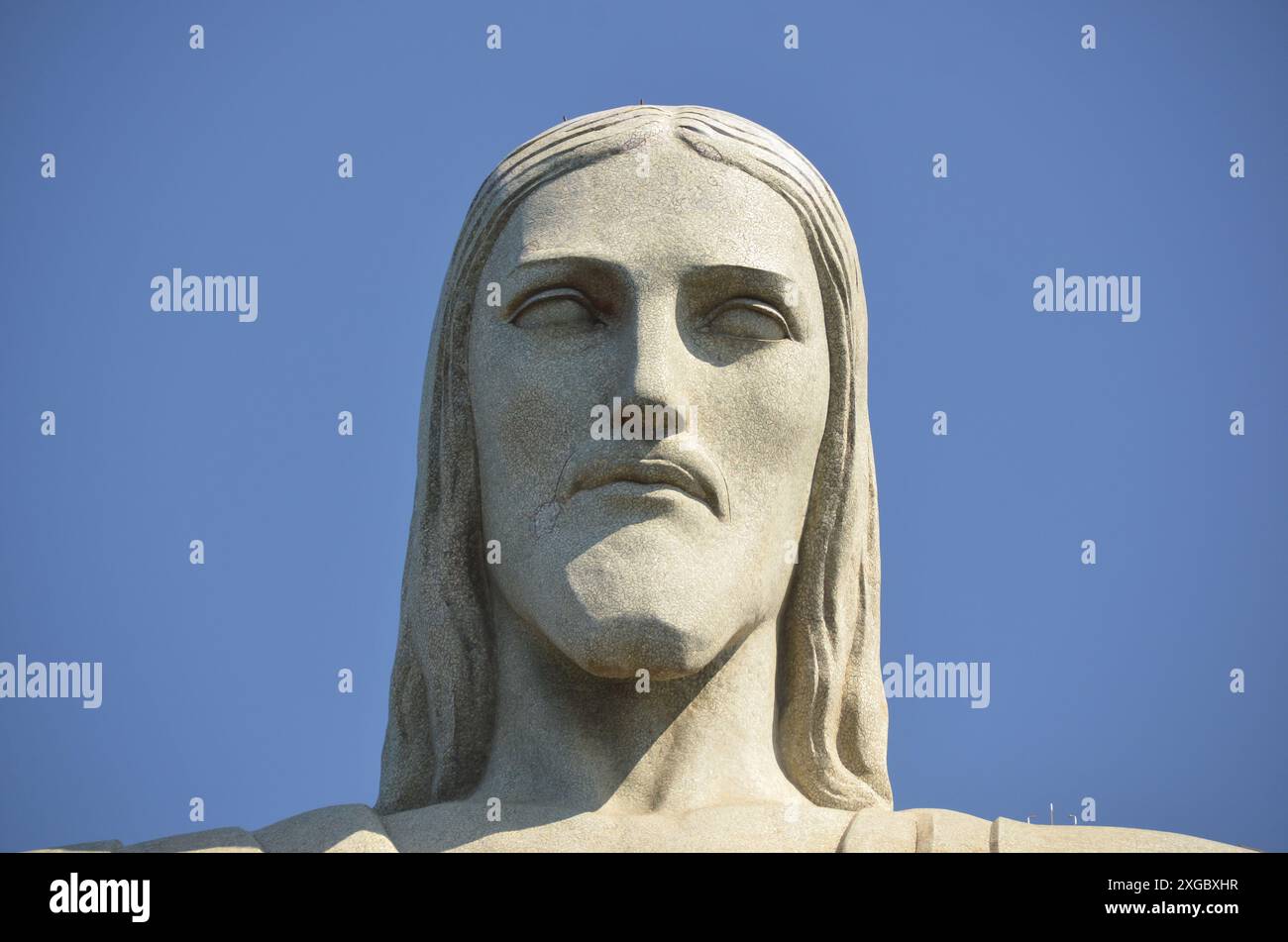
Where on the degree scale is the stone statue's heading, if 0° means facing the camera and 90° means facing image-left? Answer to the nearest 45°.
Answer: approximately 0°
